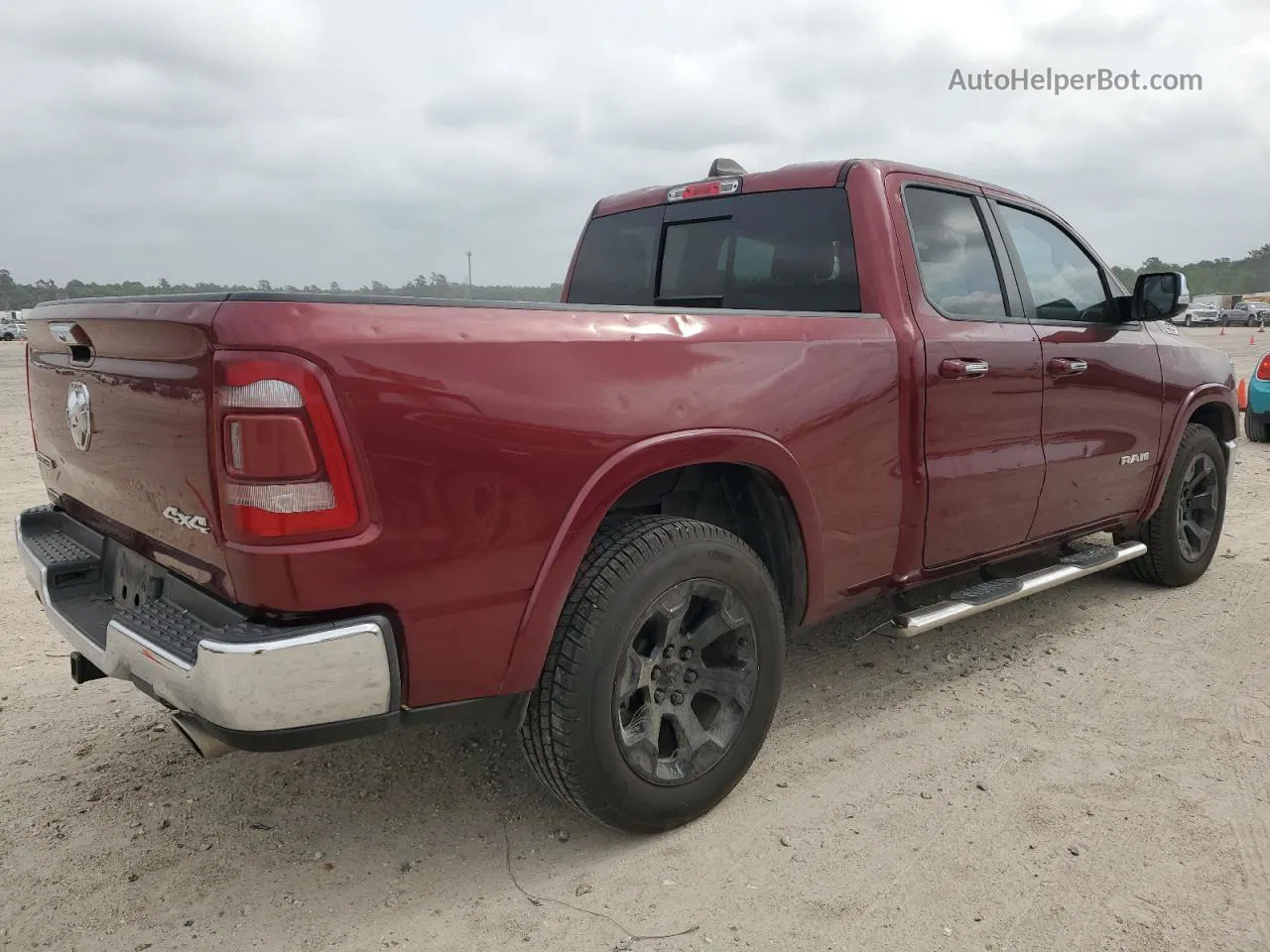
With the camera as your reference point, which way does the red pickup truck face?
facing away from the viewer and to the right of the viewer

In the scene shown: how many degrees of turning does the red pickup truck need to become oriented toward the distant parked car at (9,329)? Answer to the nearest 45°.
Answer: approximately 90° to its left

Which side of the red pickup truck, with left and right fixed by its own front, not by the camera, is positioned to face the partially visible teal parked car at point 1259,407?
front
